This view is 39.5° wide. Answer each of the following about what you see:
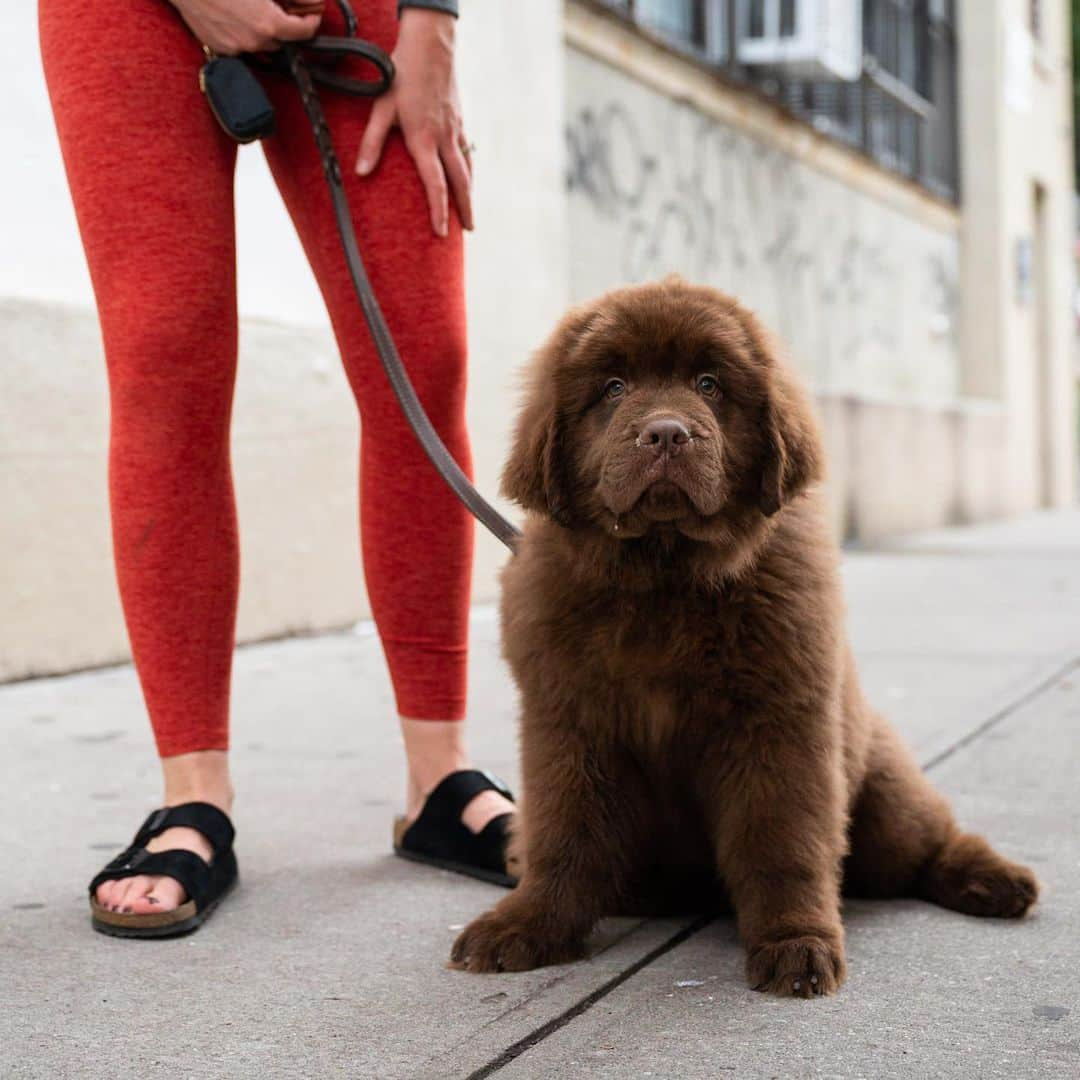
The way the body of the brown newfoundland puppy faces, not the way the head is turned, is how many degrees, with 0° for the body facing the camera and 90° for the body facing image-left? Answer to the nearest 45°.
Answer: approximately 0°
